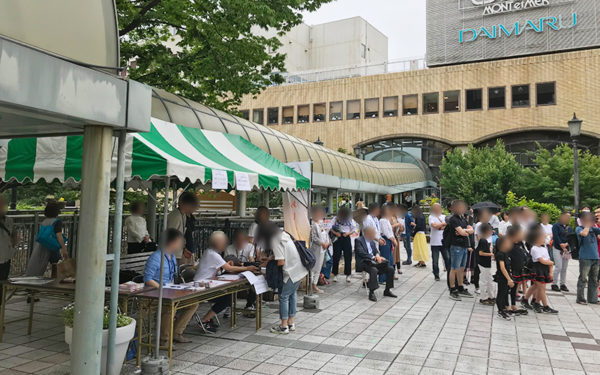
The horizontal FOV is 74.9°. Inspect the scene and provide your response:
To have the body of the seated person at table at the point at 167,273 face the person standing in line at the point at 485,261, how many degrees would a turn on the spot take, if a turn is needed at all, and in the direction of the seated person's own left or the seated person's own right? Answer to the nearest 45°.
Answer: approximately 45° to the seated person's own left

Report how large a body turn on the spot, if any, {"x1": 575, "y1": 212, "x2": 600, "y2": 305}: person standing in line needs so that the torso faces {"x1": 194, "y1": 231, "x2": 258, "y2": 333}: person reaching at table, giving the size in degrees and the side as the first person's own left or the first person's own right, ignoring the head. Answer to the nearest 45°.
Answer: approximately 45° to the first person's own right

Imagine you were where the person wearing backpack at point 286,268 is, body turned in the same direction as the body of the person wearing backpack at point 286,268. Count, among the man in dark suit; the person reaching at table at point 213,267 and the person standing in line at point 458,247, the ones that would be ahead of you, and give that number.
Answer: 1

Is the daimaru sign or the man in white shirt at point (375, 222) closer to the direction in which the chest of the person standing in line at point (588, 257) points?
the man in white shirt

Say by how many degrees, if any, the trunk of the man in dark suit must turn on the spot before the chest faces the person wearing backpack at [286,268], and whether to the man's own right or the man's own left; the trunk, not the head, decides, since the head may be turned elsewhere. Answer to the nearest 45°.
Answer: approximately 45° to the man's own right

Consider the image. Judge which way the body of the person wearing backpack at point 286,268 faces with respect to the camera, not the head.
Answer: to the viewer's left
